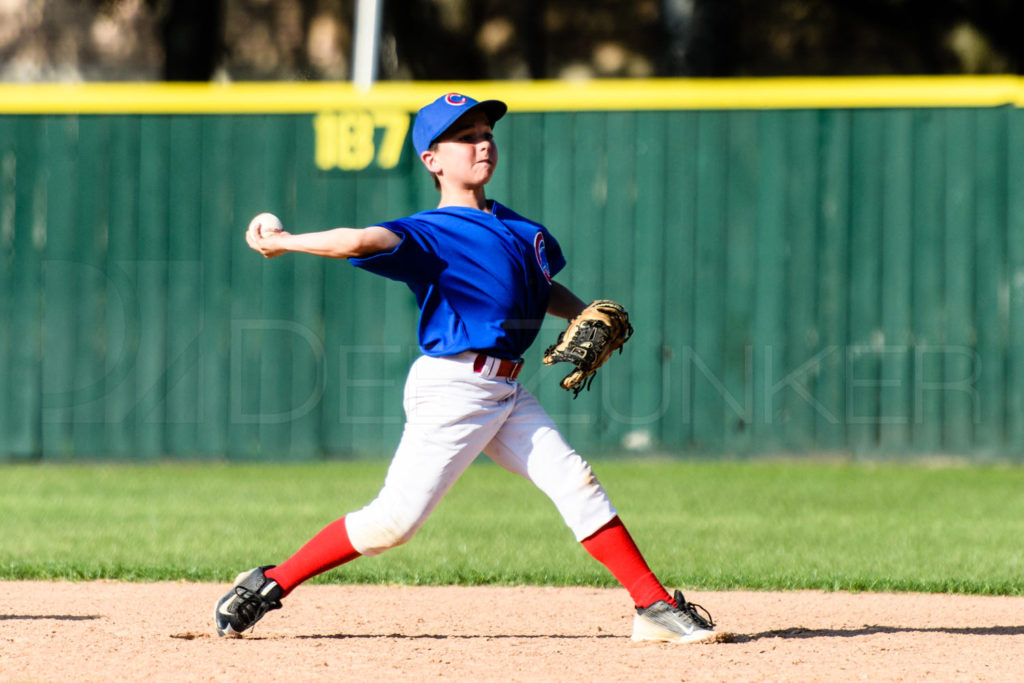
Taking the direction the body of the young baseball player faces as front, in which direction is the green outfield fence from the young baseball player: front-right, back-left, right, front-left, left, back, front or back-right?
back-left

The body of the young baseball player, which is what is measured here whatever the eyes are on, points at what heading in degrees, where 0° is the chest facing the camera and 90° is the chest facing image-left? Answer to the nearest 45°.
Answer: approximately 315°
